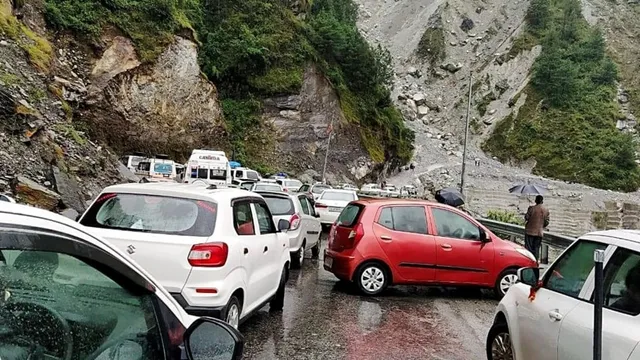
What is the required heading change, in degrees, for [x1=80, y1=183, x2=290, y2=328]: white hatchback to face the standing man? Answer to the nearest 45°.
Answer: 0° — it already faces them

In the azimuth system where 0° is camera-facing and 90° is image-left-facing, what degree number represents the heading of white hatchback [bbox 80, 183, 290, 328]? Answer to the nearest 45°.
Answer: approximately 225°

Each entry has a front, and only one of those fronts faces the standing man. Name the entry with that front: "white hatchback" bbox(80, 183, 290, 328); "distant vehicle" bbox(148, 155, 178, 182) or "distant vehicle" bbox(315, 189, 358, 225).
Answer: the white hatchback

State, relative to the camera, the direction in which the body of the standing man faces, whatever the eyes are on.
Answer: away from the camera

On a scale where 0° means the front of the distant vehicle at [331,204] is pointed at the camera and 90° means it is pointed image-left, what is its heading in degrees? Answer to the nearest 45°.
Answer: approximately 180°

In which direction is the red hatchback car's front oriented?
to the viewer's right

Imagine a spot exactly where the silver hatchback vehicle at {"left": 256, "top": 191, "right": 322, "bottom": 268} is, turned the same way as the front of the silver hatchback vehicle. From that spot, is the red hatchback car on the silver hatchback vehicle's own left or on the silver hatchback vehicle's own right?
on the silver hatchback vehicle's own right

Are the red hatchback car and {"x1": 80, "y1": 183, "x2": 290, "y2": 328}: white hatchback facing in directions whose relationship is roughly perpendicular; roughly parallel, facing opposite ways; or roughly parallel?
roughly perpendicular

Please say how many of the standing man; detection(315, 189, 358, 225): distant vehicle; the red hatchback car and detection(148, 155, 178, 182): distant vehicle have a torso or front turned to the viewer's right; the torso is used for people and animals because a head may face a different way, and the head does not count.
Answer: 1

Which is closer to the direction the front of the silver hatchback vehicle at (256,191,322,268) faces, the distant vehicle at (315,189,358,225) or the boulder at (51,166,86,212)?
the distant vehicle

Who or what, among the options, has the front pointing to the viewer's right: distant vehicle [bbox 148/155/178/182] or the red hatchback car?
the red hatchback car

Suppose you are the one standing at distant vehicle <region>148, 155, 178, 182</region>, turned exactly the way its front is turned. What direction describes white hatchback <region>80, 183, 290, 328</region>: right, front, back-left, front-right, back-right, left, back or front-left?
back

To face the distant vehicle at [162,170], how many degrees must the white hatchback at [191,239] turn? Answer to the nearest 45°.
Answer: approximately 45° to its left

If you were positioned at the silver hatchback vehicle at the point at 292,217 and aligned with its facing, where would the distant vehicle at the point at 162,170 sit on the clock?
the distant vehicle at the point at 162,170 is roughly at 10 o'clock from the silver hatchback vehicle at the point at 292,217.

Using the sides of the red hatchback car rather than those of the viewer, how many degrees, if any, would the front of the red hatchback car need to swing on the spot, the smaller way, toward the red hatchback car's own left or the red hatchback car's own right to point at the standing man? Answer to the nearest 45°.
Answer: approximately 45° to the red hatchback car's own left
